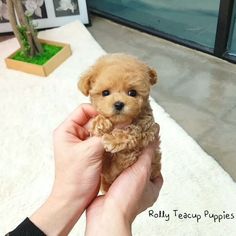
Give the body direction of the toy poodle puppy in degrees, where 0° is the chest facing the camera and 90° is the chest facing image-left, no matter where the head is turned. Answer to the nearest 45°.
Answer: approximately 0°

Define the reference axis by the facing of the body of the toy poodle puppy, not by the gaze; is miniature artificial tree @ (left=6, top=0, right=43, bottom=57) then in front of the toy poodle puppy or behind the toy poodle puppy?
behind

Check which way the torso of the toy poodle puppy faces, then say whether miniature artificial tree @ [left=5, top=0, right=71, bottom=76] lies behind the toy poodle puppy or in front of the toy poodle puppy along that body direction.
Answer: behind
